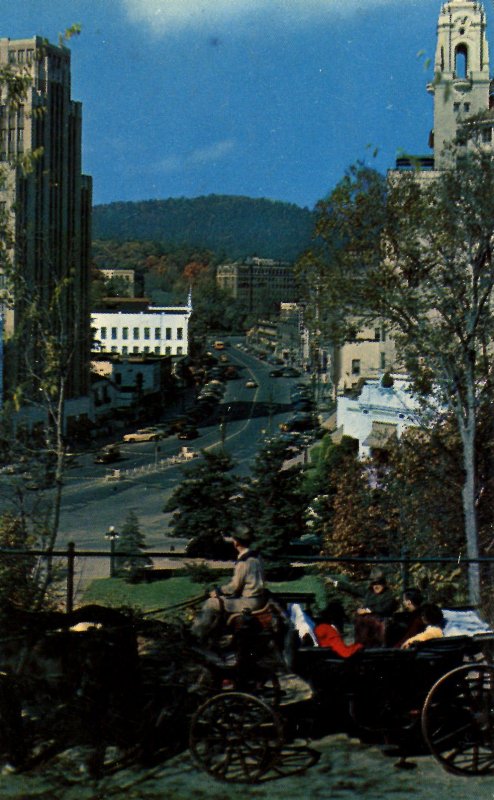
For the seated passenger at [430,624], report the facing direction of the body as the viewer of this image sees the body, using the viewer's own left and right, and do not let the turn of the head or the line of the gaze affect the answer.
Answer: facing to the left of the viewer

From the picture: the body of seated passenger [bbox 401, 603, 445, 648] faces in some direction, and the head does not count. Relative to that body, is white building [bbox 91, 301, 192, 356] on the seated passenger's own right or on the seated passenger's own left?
on the seated passenger's own right

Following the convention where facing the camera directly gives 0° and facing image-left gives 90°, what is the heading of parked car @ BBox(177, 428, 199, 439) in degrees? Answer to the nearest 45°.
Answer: approximately 45°

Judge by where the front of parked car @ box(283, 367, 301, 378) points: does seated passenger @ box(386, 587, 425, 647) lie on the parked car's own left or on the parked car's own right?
on the parked car's own right

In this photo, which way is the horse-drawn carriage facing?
to the viewer's left

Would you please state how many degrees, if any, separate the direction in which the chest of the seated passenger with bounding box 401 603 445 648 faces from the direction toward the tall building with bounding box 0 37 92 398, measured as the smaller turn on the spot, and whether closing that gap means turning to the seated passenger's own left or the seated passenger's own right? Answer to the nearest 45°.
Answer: approximately 45° to the seated passenger's own right

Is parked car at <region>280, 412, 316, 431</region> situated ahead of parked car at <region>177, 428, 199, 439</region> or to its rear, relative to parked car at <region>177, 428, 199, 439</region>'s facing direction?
to the rear
